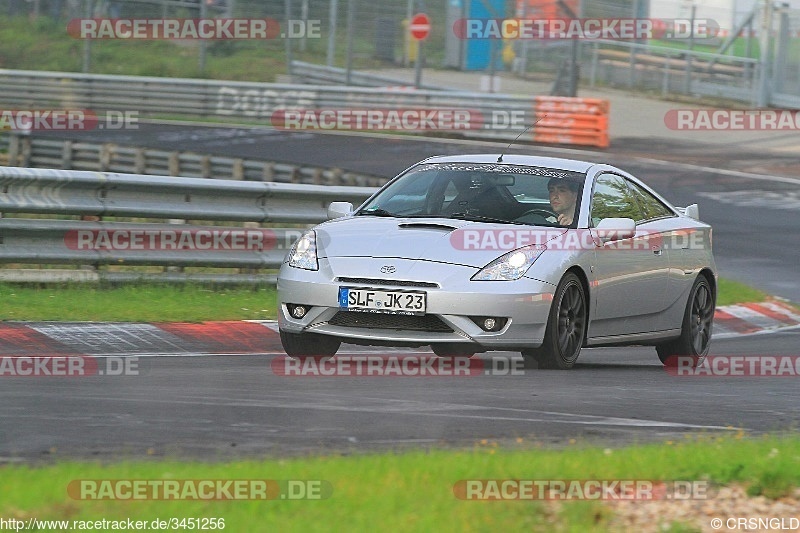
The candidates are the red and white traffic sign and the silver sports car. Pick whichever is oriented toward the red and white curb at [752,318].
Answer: the red and white traffic sign

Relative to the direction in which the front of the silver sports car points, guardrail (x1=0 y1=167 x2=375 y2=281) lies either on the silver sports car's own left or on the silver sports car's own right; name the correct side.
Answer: on the silver sports car's own right

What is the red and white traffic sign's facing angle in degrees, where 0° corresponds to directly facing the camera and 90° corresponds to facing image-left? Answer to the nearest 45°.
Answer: approximately 0°

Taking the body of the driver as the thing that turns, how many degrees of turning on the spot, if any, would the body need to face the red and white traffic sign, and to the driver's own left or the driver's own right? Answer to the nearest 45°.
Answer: approximately 135° to the driver's own right

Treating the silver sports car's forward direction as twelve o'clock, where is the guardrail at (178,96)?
The guardrail is roughly at 4 o'clock from the silver sports car.

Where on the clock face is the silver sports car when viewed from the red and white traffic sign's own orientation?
The silver sports car is roughly at 12 o'clock from the red and white traffic sign.

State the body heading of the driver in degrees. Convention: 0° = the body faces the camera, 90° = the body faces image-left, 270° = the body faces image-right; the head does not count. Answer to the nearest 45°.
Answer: approximately 45°

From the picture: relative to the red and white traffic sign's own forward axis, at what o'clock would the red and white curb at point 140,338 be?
The red and white curb is roughly at 12 o'clock from the red and white traffic sign.

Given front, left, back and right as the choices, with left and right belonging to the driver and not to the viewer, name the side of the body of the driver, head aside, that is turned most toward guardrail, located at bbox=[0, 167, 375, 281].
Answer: right

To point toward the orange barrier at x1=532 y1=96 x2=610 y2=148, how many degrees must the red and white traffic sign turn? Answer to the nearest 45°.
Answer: approximately 45° to its left
